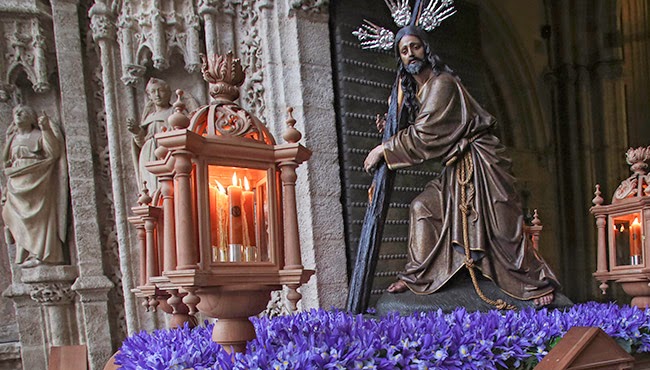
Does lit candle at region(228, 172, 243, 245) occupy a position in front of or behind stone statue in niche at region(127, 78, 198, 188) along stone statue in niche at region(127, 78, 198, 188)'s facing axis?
in front

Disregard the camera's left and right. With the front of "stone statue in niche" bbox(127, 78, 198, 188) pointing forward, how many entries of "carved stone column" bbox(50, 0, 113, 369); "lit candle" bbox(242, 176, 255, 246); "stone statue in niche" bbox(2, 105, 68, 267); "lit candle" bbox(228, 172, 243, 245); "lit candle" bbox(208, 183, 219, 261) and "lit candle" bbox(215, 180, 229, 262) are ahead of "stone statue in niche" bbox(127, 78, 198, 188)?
4

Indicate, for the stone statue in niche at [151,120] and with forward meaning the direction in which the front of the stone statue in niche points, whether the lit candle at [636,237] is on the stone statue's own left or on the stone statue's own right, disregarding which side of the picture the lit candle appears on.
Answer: on the stone statue's own left

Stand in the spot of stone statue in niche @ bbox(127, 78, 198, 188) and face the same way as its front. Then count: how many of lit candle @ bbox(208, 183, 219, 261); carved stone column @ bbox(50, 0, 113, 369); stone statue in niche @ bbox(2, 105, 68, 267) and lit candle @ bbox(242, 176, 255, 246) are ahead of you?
2

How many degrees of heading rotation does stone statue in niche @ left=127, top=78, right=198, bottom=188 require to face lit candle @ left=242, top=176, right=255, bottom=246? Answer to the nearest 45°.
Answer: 0° — it already faces it

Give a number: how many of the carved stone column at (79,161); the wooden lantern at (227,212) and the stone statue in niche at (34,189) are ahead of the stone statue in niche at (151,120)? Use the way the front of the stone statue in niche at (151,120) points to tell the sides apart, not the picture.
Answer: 1

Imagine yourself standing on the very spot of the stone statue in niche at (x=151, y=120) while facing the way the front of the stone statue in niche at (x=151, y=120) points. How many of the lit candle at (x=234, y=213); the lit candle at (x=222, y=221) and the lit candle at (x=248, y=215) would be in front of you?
3

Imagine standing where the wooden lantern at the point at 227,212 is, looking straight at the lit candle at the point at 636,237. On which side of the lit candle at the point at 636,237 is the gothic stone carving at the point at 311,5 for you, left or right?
left

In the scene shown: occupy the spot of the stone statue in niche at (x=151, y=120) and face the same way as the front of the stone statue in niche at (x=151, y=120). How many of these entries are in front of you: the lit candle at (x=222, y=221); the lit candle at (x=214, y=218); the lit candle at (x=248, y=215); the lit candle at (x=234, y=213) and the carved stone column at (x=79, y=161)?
4

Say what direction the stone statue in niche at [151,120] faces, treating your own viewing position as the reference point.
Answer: facing the viewer

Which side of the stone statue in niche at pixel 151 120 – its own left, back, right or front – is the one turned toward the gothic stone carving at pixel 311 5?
left

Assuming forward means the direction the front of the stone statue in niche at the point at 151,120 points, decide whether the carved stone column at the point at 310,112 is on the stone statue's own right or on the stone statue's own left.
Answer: on the stone statue's own left

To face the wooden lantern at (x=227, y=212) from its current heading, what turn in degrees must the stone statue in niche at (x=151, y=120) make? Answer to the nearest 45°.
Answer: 0° — it already faces it

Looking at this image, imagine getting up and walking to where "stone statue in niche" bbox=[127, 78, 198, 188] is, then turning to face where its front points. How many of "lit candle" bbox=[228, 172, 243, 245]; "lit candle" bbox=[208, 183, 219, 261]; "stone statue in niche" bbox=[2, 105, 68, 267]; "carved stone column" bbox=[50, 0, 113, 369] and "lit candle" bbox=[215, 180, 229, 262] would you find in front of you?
3

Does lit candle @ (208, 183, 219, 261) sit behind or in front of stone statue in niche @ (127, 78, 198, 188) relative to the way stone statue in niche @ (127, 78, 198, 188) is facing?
in front
